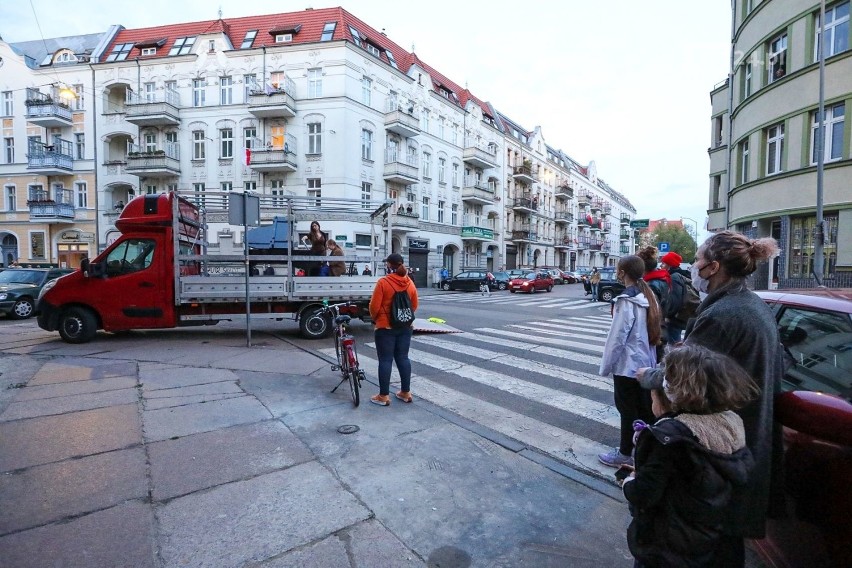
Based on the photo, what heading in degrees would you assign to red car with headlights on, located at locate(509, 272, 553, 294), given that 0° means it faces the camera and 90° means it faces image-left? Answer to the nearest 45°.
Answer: approximately 45°

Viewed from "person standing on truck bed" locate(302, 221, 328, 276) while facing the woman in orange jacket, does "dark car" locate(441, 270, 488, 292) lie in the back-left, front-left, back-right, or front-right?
back-left

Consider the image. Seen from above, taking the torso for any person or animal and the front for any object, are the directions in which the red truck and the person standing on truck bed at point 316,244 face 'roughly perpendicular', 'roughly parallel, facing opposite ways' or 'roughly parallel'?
roughly perpendicular

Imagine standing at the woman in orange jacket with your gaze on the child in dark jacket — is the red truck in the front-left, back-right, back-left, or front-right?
back-right

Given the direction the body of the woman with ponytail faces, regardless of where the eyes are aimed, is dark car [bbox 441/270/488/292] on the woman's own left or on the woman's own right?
on the woman's own right

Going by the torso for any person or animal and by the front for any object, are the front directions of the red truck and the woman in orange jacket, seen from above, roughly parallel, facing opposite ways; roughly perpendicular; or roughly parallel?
roughly perpendicular

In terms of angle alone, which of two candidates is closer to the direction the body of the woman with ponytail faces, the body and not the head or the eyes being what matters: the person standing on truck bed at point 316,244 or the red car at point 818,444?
the person standing on truck bed

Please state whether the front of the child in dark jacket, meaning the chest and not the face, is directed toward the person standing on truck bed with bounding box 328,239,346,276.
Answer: yes

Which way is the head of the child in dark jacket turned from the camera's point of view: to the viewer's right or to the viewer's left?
to the viewer's left

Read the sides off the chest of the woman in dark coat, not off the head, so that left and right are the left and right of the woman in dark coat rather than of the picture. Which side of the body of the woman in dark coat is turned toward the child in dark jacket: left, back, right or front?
left
